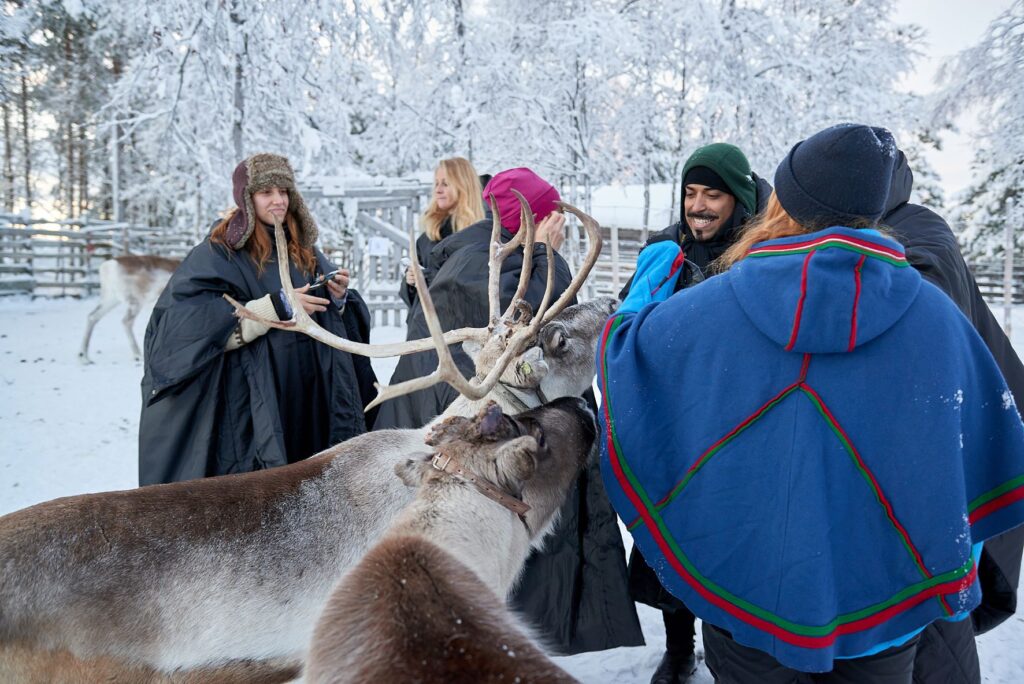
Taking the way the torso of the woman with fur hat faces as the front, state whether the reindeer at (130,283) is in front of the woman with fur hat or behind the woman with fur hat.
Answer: behind

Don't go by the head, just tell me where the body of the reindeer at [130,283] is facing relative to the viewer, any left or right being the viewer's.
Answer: facing to the right of the viewer

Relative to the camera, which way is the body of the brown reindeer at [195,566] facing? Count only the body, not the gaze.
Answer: to the viewer's right

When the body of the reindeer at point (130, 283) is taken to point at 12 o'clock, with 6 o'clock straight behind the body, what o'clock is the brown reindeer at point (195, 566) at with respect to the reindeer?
The brown reindeer is roughly at 3 o'clock from the reindeer.

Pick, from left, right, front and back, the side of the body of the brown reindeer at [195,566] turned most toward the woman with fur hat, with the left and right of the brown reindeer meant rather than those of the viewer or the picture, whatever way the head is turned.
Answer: left

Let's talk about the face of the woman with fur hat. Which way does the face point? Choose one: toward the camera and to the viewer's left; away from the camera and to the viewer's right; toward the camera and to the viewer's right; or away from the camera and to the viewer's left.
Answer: toward the camera and to the viewer's right

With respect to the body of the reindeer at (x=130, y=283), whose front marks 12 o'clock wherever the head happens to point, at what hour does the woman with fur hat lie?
The woman with fur hat is roughly at 3 o'clock from the reindeer.

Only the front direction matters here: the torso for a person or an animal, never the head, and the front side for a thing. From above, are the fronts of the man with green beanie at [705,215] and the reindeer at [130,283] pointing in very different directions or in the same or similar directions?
very different directions
